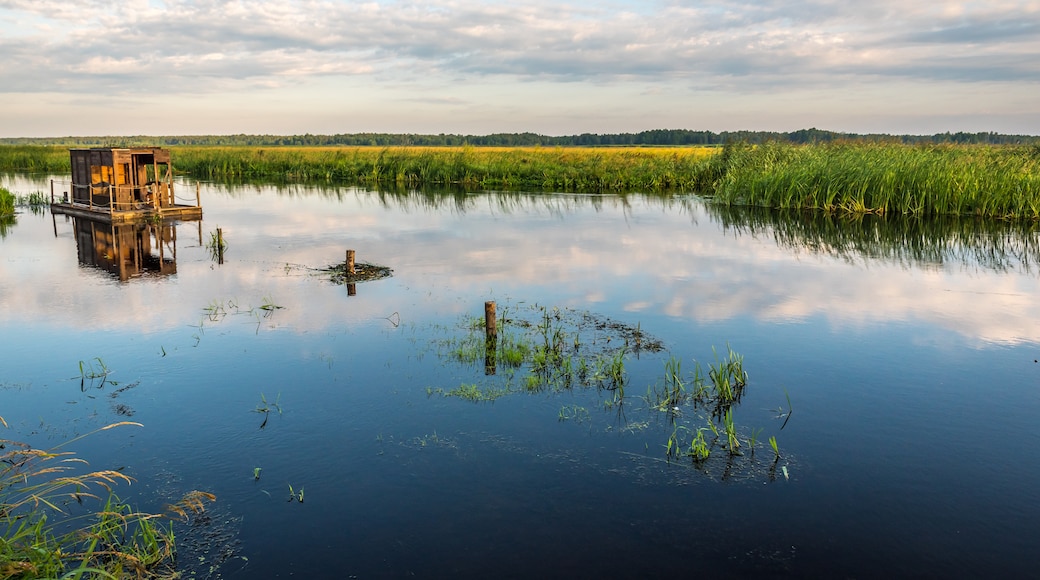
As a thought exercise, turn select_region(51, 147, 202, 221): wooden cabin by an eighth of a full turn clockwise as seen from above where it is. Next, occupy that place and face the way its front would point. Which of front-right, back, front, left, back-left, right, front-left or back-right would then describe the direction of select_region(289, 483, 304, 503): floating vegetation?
front

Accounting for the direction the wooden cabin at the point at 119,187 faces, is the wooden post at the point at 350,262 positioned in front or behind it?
in front

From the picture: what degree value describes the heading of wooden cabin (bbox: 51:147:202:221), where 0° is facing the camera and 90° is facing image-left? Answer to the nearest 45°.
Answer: approximately 315°

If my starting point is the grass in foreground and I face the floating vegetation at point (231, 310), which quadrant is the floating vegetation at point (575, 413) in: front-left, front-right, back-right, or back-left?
front-right

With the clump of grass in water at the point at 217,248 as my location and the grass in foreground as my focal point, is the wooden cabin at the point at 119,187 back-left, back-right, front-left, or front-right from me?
back-right

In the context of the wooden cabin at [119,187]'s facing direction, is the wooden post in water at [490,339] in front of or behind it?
in front

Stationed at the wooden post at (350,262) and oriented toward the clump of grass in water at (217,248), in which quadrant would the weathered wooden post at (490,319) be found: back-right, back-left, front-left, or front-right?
back-left

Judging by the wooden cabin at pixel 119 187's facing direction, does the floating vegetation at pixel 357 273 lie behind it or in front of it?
in front

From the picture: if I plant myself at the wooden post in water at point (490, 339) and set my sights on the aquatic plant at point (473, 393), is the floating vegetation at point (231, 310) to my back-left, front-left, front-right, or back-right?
back-right

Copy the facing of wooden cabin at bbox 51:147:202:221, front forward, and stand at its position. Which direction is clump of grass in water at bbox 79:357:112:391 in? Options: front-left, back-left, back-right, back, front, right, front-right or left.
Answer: front-right
